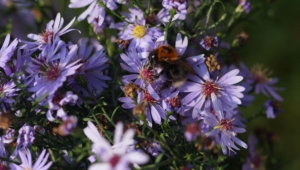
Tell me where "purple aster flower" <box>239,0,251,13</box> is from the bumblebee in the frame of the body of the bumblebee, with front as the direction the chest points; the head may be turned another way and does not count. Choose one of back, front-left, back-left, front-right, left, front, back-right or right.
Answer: back-right

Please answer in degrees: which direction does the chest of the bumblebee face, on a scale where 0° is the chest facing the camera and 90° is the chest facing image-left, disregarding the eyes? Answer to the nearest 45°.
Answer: approximately 90°

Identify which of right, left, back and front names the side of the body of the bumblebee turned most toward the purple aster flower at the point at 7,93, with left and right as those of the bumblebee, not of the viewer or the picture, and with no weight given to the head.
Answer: front

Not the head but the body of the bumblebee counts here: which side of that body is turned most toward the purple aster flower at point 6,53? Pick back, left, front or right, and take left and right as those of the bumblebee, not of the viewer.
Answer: front

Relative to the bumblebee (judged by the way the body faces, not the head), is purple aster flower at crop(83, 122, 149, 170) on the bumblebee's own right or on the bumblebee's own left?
on the bumblebee's own left

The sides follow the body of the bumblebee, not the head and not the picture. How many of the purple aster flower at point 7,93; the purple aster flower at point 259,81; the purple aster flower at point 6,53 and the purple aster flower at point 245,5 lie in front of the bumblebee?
2

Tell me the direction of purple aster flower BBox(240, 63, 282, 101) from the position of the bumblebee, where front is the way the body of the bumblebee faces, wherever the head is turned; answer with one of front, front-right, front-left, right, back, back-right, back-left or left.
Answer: back-right
